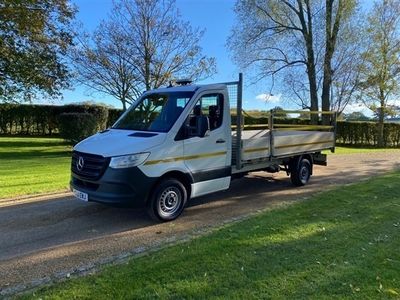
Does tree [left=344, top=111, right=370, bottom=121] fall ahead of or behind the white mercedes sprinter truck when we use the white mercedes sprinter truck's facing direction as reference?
behind

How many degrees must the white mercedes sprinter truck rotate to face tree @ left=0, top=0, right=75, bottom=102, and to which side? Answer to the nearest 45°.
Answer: approximately 90° to its right

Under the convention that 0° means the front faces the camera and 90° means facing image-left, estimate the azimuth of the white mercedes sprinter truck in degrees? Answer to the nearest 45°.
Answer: approximately 45°

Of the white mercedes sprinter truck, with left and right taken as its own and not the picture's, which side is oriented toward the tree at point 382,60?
back

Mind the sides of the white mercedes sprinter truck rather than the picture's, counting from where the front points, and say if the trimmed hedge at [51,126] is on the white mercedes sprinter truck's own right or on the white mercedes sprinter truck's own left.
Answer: on the white mercedes sprinter truck's own right

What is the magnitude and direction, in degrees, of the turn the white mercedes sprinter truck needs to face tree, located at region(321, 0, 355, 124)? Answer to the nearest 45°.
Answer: approximately 180°

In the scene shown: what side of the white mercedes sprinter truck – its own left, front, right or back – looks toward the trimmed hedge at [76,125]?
right
